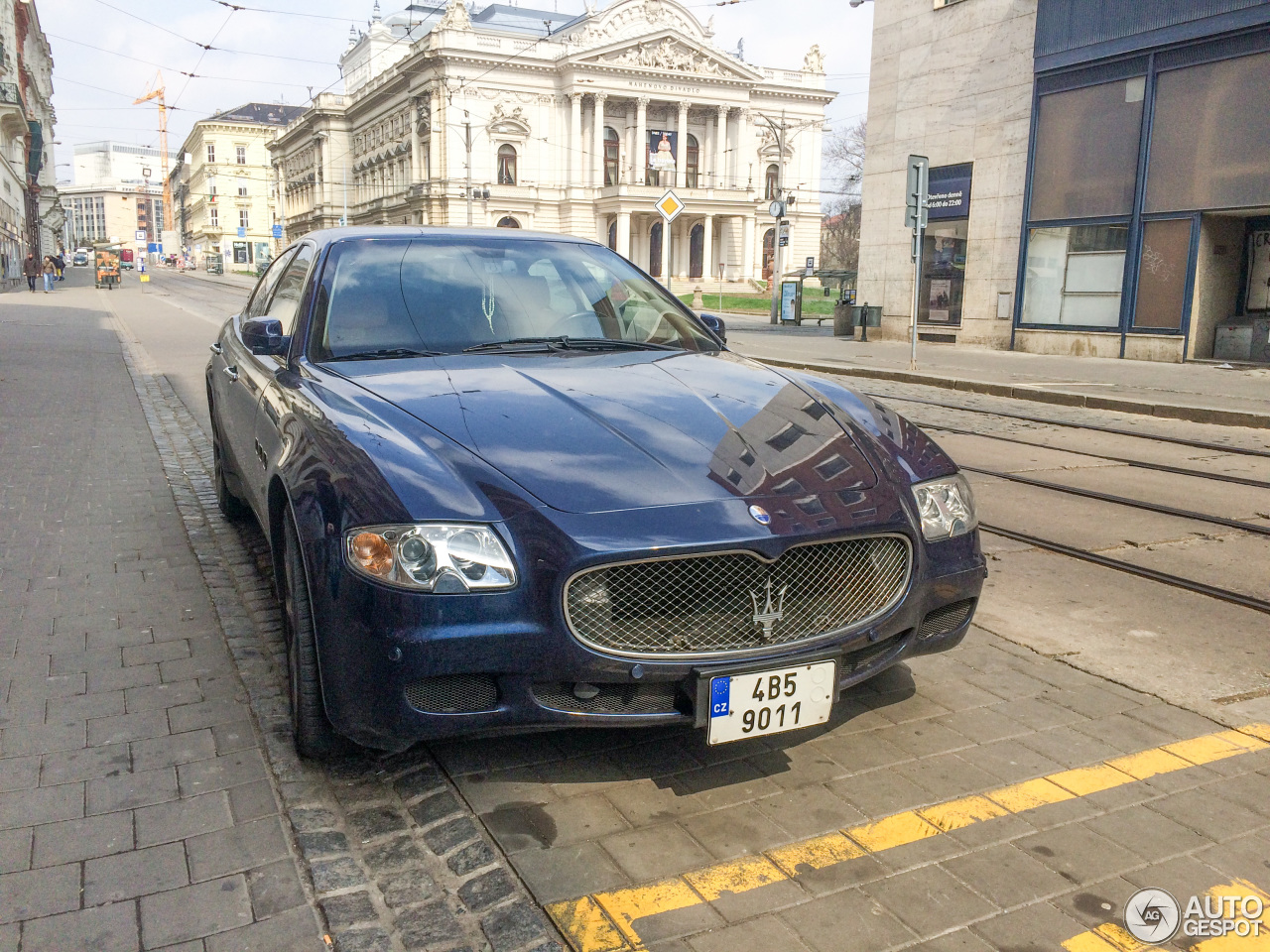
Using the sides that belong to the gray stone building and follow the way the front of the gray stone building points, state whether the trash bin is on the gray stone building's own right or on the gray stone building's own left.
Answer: on the gray stone building's own right

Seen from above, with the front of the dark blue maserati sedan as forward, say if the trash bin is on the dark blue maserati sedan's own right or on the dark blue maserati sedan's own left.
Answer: on the dark blue maserati sedan's own left

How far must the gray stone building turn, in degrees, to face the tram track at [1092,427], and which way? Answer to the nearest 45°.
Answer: approximately 45° to its left

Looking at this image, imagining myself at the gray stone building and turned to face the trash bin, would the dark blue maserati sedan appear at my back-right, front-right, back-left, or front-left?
back-left

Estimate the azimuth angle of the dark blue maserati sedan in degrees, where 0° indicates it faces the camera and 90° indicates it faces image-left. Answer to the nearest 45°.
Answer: approximately 315°

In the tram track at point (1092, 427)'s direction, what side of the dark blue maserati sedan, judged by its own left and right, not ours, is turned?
left

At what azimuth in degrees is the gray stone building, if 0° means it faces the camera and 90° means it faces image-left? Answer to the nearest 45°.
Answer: approximately 45°

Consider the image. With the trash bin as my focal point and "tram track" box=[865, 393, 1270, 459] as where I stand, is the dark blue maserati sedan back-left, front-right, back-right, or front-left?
back-left

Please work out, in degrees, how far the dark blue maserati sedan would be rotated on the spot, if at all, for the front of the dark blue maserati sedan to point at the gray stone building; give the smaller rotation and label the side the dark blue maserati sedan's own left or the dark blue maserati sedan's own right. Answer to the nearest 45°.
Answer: approximately 90° to the dark blue maserati sedan's own left

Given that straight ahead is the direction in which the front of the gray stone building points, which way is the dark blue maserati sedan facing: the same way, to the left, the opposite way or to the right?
to the left
